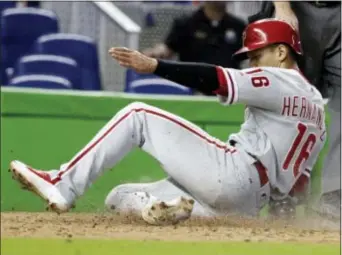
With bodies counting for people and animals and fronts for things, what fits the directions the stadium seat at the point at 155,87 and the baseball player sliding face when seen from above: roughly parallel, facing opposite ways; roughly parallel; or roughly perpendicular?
roughly perpendicular

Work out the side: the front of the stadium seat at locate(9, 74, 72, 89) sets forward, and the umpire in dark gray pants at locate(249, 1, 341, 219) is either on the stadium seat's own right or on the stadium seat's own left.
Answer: on the stadium seat's own left

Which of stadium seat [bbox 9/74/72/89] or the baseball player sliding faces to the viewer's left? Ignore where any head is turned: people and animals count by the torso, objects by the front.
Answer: the baseball player sliding

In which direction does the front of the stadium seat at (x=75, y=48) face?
toward the camera

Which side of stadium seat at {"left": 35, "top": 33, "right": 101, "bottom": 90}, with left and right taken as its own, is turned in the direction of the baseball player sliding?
front

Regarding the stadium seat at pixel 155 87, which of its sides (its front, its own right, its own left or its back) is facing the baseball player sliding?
front

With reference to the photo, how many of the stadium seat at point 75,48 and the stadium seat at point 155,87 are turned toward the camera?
2

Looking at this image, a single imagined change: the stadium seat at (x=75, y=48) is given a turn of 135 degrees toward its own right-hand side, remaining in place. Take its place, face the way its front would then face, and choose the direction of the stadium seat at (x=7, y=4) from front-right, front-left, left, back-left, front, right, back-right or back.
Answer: front

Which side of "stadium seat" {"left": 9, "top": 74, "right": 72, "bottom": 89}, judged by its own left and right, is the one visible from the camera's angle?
front

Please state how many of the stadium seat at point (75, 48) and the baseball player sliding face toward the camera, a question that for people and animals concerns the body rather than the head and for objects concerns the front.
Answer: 1

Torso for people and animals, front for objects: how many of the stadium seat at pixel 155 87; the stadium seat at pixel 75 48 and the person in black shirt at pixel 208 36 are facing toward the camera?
3

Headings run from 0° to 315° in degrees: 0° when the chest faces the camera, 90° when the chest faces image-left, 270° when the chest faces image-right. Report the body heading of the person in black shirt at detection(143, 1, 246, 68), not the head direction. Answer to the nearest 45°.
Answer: approximately 0°

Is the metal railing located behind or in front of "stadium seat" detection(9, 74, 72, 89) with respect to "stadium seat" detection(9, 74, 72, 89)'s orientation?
behind
